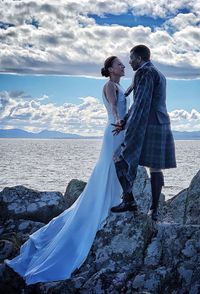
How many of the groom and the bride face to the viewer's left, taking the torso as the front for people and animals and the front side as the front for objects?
1

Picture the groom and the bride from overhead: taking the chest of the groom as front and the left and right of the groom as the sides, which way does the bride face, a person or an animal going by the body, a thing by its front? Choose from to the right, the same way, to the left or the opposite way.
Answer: the opposite way

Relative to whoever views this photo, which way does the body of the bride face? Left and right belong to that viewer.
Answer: facing to the right of the viewer

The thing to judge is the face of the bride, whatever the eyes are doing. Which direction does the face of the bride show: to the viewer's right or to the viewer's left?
to the viewer's right

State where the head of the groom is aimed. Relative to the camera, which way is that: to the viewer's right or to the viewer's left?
to the viewer's left

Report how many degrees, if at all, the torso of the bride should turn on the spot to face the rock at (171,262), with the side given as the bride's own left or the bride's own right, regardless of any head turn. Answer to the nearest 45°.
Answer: approximately 45° to the bride's own right

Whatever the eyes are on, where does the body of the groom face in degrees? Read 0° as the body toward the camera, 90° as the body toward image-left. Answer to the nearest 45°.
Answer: approximately 90°
